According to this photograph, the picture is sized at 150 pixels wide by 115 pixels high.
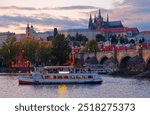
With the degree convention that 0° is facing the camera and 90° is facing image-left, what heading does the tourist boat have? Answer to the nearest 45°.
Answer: approximately 90°
